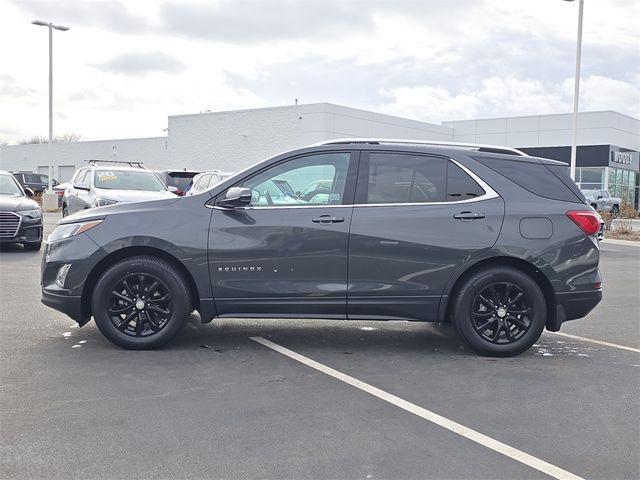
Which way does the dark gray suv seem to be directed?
to the viewer's left

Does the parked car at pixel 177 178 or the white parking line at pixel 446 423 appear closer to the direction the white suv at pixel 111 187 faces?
the white parking line

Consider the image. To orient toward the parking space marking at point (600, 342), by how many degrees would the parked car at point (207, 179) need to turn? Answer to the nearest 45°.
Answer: approximately 45° to its left

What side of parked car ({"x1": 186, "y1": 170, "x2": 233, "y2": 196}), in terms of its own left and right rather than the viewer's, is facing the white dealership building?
back

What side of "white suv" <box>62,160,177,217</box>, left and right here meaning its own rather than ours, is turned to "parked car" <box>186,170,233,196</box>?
left

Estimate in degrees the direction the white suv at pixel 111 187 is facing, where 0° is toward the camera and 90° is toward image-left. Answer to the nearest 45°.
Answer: approximately 315°

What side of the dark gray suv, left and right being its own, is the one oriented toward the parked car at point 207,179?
right

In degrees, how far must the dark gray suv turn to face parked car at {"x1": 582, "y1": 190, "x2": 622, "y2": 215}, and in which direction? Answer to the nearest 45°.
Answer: approximately 135° to its right

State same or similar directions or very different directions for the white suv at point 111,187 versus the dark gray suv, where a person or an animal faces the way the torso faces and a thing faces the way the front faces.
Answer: very different directions

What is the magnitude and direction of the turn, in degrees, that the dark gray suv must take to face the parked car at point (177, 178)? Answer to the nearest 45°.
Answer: approximately 90° to its right

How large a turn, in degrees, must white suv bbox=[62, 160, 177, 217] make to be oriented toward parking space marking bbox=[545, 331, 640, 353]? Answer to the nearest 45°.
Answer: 0° — it already faces it

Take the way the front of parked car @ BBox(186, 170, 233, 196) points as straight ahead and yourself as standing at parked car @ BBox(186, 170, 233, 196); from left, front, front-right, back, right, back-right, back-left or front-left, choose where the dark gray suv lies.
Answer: front-left
